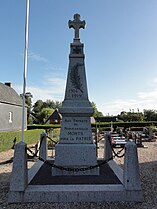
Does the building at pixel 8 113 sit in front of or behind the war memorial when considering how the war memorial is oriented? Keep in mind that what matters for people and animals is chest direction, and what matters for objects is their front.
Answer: behind

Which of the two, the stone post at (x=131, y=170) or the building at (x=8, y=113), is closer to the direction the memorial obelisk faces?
the stone post

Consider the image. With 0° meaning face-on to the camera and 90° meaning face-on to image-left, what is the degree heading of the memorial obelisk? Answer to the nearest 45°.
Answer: approximately 0°

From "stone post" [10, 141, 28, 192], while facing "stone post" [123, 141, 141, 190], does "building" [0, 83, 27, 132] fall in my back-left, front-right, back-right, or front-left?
back-left

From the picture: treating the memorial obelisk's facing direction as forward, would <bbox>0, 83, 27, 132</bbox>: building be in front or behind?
behind
